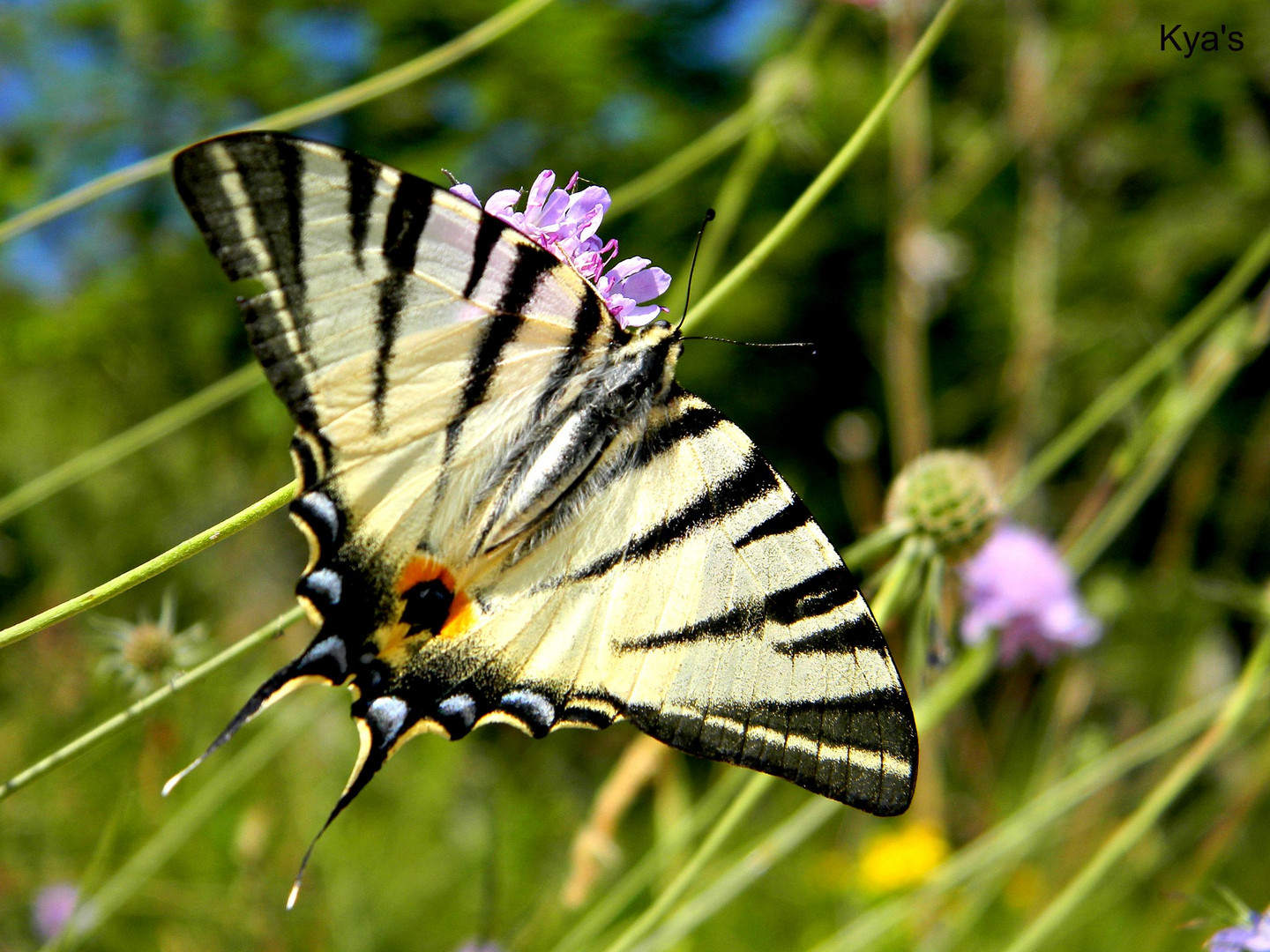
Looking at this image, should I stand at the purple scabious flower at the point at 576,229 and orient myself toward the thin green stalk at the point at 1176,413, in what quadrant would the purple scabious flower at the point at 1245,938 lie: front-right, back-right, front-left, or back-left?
front-right

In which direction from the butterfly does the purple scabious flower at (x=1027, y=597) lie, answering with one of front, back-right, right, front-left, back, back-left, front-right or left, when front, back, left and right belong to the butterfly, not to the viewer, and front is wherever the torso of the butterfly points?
front

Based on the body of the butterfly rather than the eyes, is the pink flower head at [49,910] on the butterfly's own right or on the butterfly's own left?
on the butterfly's own left

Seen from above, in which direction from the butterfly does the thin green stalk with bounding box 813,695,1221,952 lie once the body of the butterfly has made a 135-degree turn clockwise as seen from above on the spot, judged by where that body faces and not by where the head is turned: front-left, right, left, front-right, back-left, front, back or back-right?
left

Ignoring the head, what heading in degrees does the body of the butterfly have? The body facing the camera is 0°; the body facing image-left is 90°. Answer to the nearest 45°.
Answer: approximately 225°

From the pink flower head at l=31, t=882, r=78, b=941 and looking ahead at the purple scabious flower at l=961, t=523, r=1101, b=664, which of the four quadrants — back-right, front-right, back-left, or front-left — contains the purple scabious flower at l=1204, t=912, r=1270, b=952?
front-right

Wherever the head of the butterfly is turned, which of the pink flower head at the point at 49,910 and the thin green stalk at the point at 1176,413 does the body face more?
the thin green stalk

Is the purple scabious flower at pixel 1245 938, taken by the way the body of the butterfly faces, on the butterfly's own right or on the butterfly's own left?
on the butterfly's own right
